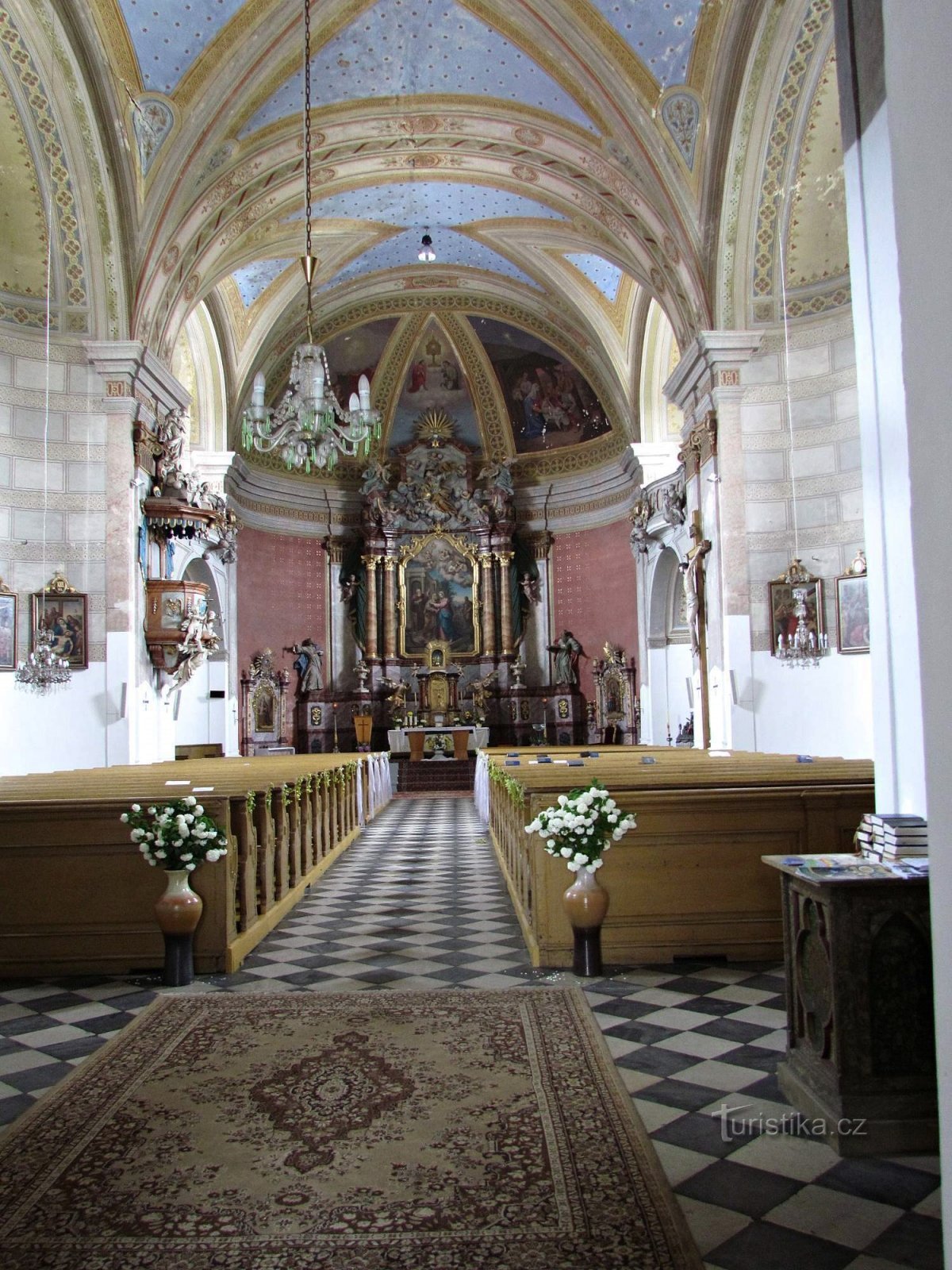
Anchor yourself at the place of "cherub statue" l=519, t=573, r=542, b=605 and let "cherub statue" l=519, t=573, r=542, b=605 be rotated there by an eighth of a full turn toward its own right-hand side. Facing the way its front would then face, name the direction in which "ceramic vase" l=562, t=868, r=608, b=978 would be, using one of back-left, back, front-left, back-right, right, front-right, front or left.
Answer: left

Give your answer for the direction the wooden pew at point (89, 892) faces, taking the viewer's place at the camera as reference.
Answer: facing away from the viewer

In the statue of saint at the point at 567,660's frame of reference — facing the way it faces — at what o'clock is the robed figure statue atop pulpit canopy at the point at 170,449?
The robed figure statue atop pulpit canopy is roughly at 1 o'clock from the statue of saint.

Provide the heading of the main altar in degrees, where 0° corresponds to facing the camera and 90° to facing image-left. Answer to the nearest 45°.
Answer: approximately 0°

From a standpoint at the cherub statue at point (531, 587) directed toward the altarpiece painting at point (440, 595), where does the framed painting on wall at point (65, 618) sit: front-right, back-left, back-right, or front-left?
front-left

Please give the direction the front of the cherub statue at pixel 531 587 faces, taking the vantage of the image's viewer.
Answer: facing the viewer and to the left of the viewer

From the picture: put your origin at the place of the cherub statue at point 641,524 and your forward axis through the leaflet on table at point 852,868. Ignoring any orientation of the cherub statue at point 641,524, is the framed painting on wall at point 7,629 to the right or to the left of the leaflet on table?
right

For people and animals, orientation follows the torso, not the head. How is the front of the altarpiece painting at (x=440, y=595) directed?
toward the camera

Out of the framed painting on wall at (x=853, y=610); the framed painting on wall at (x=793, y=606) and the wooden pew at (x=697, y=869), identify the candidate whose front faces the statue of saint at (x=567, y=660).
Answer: the wooden pew

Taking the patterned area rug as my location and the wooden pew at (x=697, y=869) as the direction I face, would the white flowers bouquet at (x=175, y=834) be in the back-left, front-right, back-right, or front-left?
front-left

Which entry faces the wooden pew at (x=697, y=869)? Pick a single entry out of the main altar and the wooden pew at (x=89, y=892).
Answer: the main altar

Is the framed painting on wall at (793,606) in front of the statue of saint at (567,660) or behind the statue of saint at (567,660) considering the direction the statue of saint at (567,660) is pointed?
in front

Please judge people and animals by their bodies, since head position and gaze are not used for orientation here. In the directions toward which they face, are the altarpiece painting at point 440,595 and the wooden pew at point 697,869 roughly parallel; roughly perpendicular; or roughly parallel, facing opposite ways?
roughly parallel, facing opposite ways

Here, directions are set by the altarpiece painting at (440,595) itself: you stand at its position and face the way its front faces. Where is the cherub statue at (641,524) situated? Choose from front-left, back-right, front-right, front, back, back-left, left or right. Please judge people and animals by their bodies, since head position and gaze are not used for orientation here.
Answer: front-left

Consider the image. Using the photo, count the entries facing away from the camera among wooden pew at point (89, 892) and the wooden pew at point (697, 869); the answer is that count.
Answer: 2

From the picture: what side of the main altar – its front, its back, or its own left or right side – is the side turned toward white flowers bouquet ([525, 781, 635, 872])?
front

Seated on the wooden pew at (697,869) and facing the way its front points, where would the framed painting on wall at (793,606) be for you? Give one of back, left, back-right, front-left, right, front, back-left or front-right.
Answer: front

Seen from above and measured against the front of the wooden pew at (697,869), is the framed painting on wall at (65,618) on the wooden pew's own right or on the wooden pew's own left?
on the wooden pew's own left

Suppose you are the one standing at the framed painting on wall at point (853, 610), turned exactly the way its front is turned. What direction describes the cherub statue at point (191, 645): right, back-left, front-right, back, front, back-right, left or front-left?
front-right

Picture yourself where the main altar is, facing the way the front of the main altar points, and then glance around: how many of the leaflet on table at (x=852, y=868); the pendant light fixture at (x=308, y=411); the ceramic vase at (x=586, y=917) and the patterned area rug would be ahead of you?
4
